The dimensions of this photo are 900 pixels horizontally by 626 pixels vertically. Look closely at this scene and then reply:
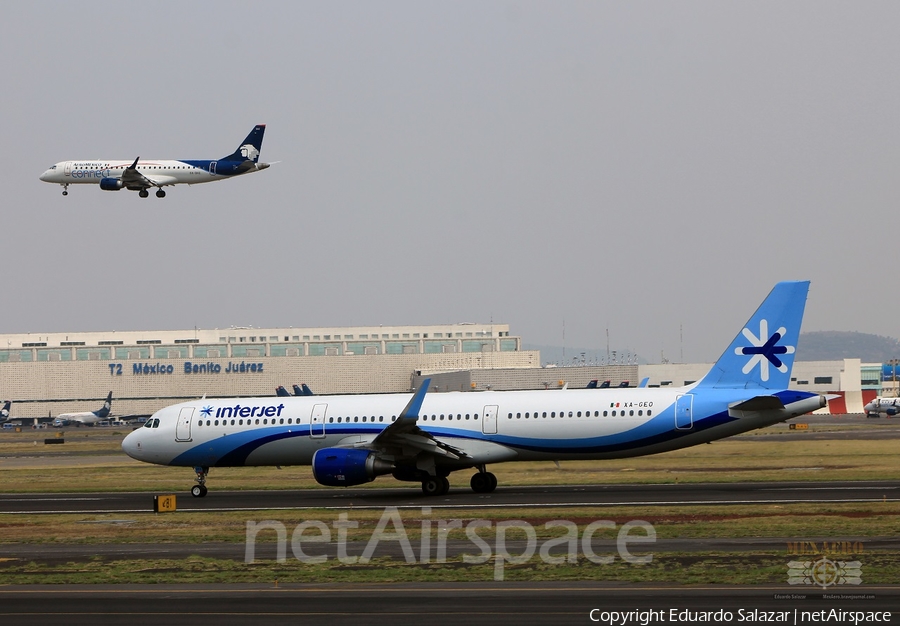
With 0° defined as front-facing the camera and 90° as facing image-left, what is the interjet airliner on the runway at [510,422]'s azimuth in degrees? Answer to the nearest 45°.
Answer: approximately 90°
